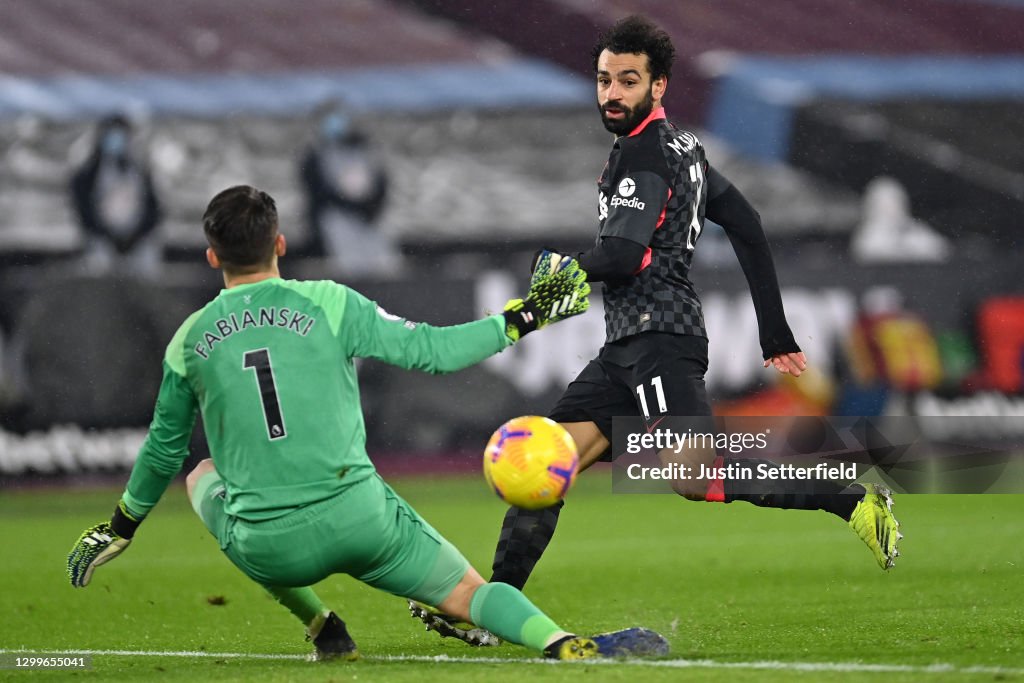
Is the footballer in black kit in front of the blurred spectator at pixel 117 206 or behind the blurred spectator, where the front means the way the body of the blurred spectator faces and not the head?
in front

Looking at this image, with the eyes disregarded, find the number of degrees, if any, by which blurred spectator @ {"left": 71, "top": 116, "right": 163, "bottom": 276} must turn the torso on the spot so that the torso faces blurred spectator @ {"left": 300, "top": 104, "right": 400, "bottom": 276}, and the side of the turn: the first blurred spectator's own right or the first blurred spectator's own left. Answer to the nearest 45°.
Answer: approximately 90° to the first blurred spectator's own left

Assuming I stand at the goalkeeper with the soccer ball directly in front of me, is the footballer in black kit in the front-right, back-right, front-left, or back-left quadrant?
front-left

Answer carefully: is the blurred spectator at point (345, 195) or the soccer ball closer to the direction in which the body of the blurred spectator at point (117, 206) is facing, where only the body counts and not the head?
the soccer ball

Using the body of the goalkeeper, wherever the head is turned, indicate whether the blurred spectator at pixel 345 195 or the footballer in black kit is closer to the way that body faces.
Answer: the blurred spectator

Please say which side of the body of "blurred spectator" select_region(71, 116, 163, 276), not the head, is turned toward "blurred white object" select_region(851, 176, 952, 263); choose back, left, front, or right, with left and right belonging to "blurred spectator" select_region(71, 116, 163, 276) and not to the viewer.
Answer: left

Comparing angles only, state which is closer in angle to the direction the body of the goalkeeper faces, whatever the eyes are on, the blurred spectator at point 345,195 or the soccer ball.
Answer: the blurred spectator

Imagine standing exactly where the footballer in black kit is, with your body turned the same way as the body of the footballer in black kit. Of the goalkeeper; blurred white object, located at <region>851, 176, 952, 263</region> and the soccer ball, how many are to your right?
1

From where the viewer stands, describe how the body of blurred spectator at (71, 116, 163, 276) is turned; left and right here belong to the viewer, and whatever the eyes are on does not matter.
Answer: facing the viewer

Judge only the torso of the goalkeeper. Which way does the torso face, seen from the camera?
away from the camera

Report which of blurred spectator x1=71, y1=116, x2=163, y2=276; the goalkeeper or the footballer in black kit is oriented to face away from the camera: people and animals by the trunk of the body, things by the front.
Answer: the goalkeeper

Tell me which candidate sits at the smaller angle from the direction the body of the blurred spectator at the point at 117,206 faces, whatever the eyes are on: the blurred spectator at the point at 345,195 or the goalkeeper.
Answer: the goalkeeper

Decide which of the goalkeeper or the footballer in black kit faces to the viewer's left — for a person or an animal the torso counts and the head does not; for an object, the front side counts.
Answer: the footballer in black kit

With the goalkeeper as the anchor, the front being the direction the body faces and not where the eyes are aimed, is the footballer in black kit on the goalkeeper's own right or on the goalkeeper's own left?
on the goalkeeper's own right

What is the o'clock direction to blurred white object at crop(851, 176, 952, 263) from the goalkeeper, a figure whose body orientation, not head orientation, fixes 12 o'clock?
The blurred white object is roughly at 1 o'clock from the goalkeeper.

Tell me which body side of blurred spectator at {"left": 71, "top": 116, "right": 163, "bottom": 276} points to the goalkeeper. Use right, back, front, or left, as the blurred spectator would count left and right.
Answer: front

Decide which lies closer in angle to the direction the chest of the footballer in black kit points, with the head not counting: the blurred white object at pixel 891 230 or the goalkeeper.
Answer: the goalkeeper
